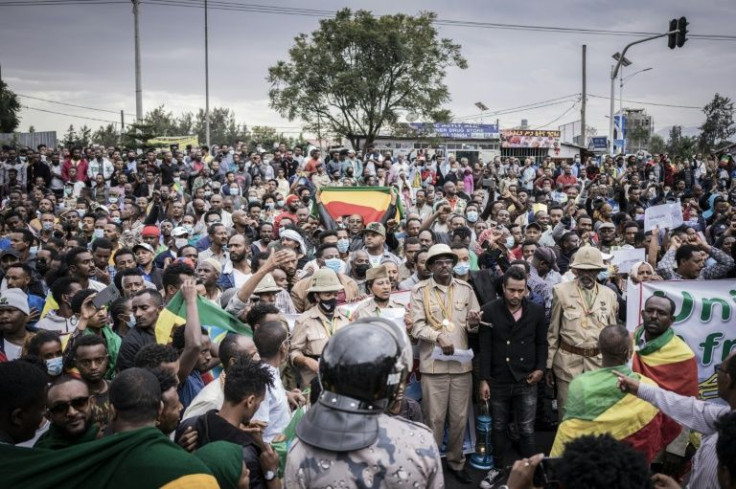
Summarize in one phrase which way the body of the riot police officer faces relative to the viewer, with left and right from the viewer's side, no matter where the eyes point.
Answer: facing away from the viewer and to the right of the viewer

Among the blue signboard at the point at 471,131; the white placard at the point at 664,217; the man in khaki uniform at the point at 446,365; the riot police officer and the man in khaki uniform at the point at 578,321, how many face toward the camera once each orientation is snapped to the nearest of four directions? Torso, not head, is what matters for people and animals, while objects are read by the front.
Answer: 4

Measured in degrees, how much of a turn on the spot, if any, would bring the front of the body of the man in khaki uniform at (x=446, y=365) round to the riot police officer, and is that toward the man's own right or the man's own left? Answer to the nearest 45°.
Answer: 0° — they already face them

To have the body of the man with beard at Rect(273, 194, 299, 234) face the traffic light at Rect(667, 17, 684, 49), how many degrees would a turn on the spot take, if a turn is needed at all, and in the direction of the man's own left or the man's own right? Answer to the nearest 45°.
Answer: approximately 90° to the man's own left

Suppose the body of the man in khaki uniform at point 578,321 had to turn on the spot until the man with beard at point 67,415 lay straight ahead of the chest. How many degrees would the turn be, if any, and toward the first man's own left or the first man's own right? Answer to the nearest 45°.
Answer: approximately 45° to the first man's own right

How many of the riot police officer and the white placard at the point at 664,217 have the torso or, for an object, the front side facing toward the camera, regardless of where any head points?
1

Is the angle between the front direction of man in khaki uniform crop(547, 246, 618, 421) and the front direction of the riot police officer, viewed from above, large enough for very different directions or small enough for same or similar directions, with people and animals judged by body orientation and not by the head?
very different directions
